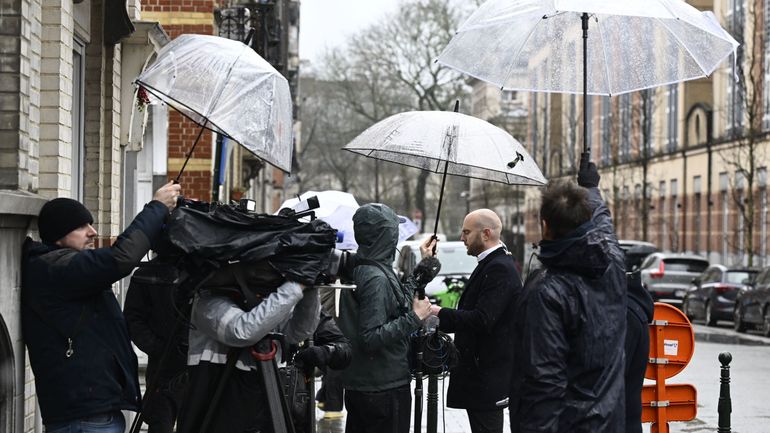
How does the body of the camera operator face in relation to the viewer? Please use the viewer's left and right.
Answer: facing to the right of the viewer

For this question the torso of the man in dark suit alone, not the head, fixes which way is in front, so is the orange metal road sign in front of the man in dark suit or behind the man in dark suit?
behind

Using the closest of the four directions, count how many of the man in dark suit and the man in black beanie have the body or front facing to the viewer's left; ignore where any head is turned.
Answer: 1

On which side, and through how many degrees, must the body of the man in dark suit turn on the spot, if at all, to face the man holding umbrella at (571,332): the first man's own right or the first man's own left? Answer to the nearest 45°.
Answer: approximately 90° to the first man's own left

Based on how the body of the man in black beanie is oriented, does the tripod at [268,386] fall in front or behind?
in front

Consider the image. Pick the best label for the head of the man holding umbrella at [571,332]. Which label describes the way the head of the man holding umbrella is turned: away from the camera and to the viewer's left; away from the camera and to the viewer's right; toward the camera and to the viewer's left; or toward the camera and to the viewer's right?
away from the camera and to the viewer's left

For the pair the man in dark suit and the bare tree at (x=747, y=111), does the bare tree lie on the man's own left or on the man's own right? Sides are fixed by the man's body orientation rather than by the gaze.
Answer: on the man's own right

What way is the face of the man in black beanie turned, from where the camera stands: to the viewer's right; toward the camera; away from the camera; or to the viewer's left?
to the viewer's right

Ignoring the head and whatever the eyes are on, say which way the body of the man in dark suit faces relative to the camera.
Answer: to the viewer's left

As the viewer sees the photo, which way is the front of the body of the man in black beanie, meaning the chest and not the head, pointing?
to the viewer's right

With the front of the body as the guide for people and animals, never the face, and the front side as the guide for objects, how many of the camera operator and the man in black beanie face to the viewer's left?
0

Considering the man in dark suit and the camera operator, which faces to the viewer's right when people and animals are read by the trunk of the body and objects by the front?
the camera operator

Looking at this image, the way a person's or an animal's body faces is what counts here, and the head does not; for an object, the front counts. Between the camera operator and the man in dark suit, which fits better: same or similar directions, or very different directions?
very different directions
